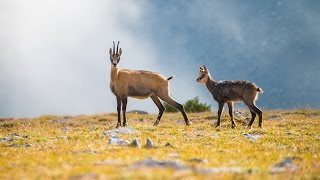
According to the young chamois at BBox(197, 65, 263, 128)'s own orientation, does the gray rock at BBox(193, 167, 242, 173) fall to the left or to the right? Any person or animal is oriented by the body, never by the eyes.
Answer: on its left

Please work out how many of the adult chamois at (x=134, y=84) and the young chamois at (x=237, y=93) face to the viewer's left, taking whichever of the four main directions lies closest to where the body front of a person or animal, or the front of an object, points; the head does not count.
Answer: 2

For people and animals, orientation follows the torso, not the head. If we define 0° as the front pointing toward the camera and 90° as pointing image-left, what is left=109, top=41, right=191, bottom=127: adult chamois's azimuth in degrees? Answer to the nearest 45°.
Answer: approximately 90°

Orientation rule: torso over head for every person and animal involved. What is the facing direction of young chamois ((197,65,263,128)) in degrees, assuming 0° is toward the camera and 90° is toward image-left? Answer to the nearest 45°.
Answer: approximately 90°

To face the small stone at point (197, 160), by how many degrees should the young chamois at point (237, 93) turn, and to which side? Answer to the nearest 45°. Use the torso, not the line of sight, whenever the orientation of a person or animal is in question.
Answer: approximately 90° to its left

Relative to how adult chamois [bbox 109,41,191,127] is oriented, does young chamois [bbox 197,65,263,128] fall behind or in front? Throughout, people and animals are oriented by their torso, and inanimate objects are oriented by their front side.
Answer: behind

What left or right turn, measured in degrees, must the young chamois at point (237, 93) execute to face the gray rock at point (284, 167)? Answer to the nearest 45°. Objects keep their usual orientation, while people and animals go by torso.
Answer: approximately 90° to its left

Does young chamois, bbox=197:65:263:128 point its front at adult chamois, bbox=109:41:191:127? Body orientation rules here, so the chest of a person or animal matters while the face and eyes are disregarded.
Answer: yes

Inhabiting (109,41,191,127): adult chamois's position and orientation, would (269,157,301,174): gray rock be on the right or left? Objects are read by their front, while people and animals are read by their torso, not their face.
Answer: on its left
